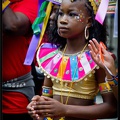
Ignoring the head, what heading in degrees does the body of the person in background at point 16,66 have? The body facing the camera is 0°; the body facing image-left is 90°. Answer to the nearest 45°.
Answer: approximately 45°

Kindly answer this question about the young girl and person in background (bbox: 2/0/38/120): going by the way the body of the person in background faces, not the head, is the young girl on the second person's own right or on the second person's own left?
on the second person's own left

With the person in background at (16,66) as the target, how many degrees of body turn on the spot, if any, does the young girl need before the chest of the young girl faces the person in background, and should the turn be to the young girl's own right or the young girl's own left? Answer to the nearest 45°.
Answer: approximately 90° to the young girl's own right

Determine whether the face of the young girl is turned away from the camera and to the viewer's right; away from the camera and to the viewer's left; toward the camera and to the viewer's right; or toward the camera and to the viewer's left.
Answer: toward the camera and to the viewer's left

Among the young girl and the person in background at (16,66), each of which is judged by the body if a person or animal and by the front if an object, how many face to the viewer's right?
0

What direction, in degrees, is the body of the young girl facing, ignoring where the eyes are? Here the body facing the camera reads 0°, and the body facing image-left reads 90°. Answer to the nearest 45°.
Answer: approximately 45°

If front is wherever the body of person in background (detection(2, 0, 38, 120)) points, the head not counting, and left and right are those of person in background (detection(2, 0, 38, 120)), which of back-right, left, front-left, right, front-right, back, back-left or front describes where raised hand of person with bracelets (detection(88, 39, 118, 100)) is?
left
